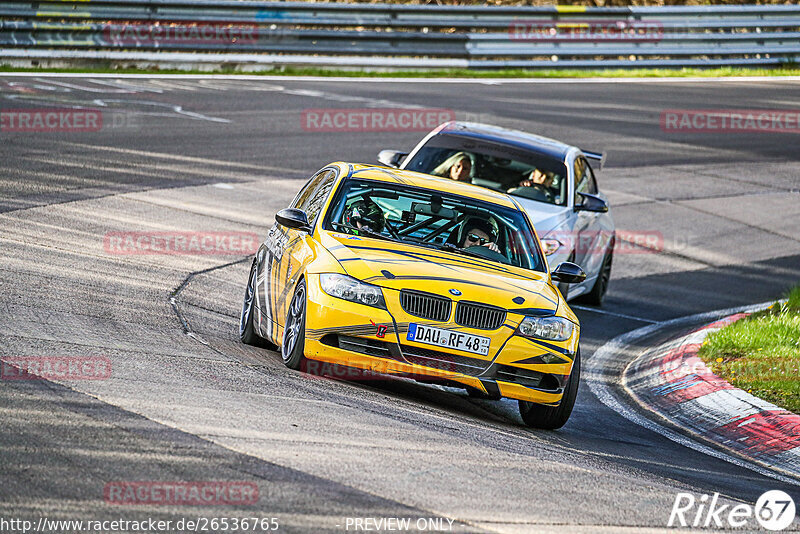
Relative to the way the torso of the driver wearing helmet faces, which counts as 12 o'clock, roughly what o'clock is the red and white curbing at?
The red and white curbing is roughly at 9 o'clock from the driver wearing helmet.

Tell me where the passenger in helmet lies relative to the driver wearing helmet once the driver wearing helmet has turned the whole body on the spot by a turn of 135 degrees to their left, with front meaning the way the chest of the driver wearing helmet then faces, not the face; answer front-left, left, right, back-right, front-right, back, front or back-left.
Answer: back-left

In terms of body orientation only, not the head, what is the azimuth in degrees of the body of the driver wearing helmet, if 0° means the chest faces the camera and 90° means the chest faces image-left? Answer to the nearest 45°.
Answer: approximately 0°

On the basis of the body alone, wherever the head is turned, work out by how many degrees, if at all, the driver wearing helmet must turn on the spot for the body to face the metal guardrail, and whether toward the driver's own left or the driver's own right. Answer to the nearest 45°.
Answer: approximately 180°
